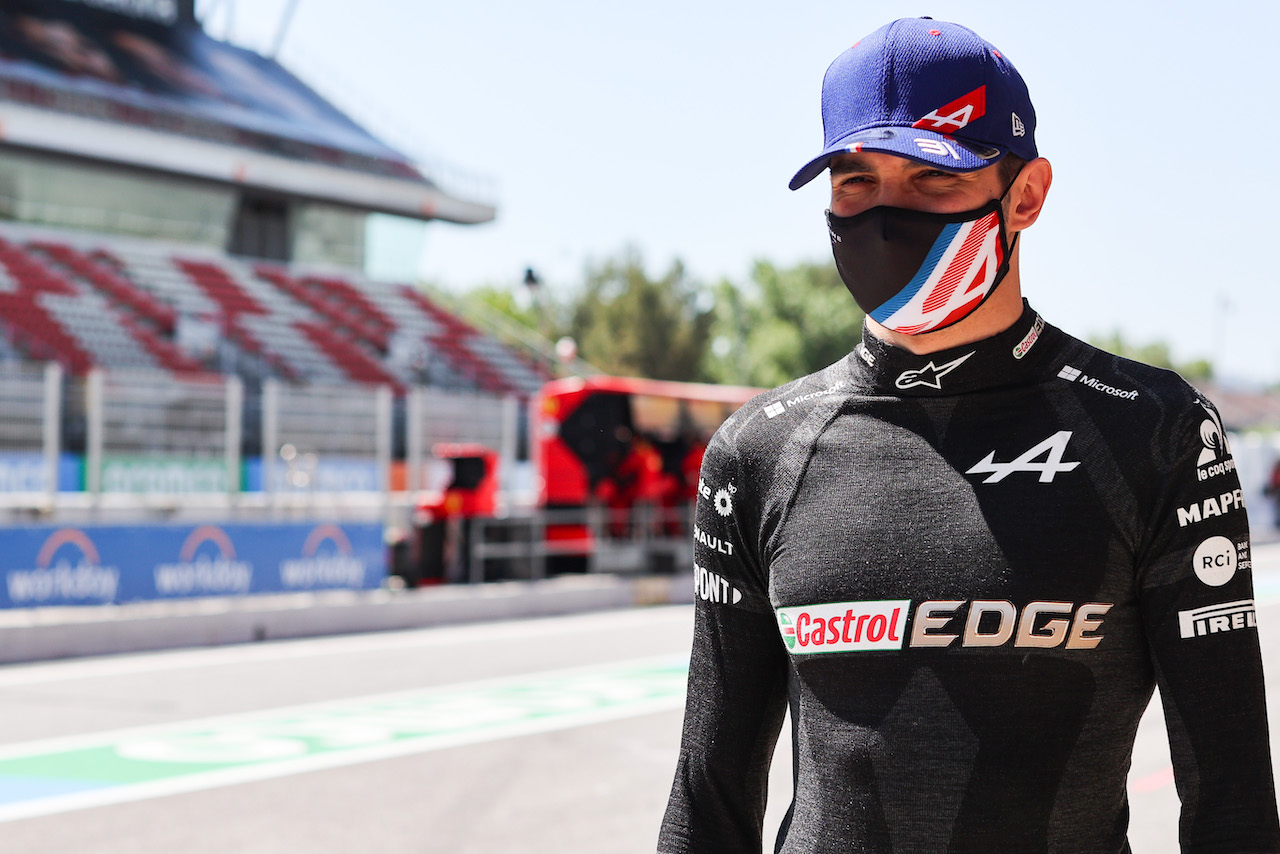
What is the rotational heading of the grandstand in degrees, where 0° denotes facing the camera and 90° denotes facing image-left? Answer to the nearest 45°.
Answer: approximately 315°

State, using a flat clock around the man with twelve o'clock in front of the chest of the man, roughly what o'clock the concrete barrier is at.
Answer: The concrete barrier is roughly at 5 o'clock from the man.

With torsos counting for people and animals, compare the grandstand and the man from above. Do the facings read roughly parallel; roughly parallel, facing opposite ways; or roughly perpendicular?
roughly perpendicular

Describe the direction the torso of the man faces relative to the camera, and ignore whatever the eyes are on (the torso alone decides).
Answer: toward the camera

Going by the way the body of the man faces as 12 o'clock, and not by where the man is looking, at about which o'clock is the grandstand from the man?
The grandstand is roughly at 5 o'clock from the man.

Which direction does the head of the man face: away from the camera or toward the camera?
toward the camera

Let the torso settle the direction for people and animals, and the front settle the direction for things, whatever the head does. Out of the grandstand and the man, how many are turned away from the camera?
0

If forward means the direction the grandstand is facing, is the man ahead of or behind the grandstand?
ahead

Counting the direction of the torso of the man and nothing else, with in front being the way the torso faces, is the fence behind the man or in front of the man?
behind
